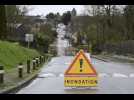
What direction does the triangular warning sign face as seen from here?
toward the camera
